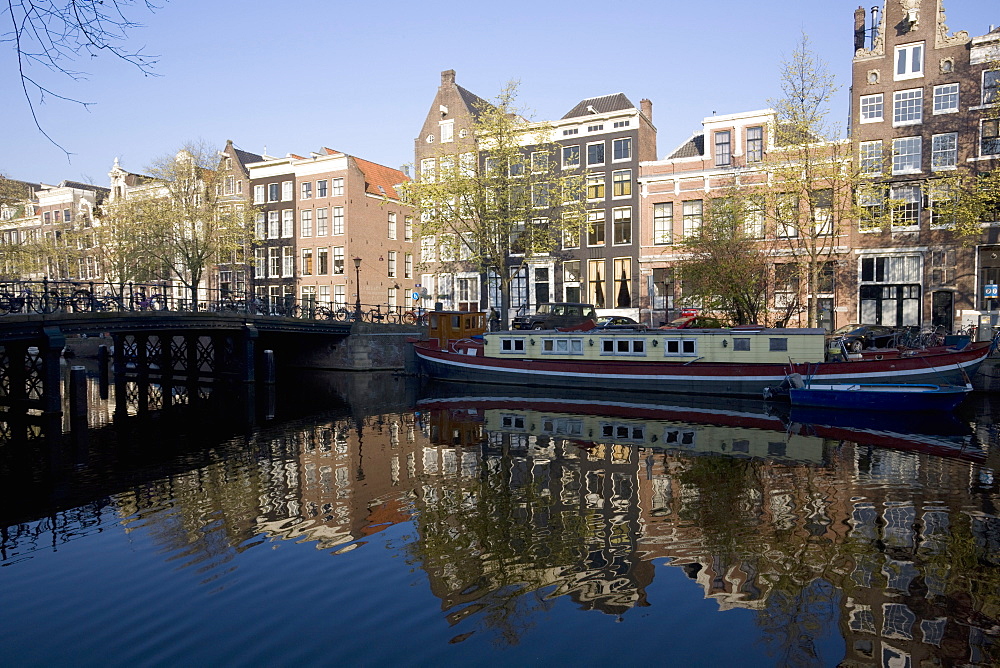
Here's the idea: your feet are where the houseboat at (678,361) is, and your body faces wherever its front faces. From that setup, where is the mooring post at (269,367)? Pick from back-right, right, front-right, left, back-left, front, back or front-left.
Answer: back

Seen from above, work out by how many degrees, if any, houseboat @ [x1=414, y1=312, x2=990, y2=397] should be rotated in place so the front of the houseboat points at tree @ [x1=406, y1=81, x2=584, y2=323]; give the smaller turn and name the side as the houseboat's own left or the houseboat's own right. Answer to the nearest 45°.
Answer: approximately 135° to the houseboat's own left

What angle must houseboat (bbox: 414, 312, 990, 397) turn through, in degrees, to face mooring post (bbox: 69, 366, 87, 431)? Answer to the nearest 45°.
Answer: approximately 135° to its right

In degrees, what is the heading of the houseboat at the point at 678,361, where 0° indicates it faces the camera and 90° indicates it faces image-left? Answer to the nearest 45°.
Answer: approximately 270°

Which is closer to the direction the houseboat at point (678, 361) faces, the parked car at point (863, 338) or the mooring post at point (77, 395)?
the parked car

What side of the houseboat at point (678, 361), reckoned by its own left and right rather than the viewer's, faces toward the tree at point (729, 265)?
left

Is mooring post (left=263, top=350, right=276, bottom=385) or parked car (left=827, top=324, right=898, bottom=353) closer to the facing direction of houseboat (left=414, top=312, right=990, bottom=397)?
the parked car

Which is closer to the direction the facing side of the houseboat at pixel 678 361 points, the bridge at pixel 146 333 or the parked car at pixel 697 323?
the parked car

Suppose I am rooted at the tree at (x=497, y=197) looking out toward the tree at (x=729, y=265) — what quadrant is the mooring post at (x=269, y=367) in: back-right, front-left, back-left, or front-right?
back-right

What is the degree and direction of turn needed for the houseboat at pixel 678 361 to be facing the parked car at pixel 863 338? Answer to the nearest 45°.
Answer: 0° — it already faces it

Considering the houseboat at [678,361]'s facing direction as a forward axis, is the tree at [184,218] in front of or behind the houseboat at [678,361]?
behind

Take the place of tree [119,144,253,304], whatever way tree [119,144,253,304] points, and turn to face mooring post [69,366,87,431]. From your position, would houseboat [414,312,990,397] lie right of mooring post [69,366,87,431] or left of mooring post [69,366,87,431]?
left
